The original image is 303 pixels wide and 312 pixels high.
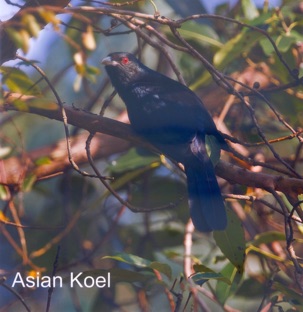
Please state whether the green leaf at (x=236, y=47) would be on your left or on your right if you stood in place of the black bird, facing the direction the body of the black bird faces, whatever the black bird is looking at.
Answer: on your right

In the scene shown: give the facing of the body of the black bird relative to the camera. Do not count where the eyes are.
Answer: to the viewer's left
